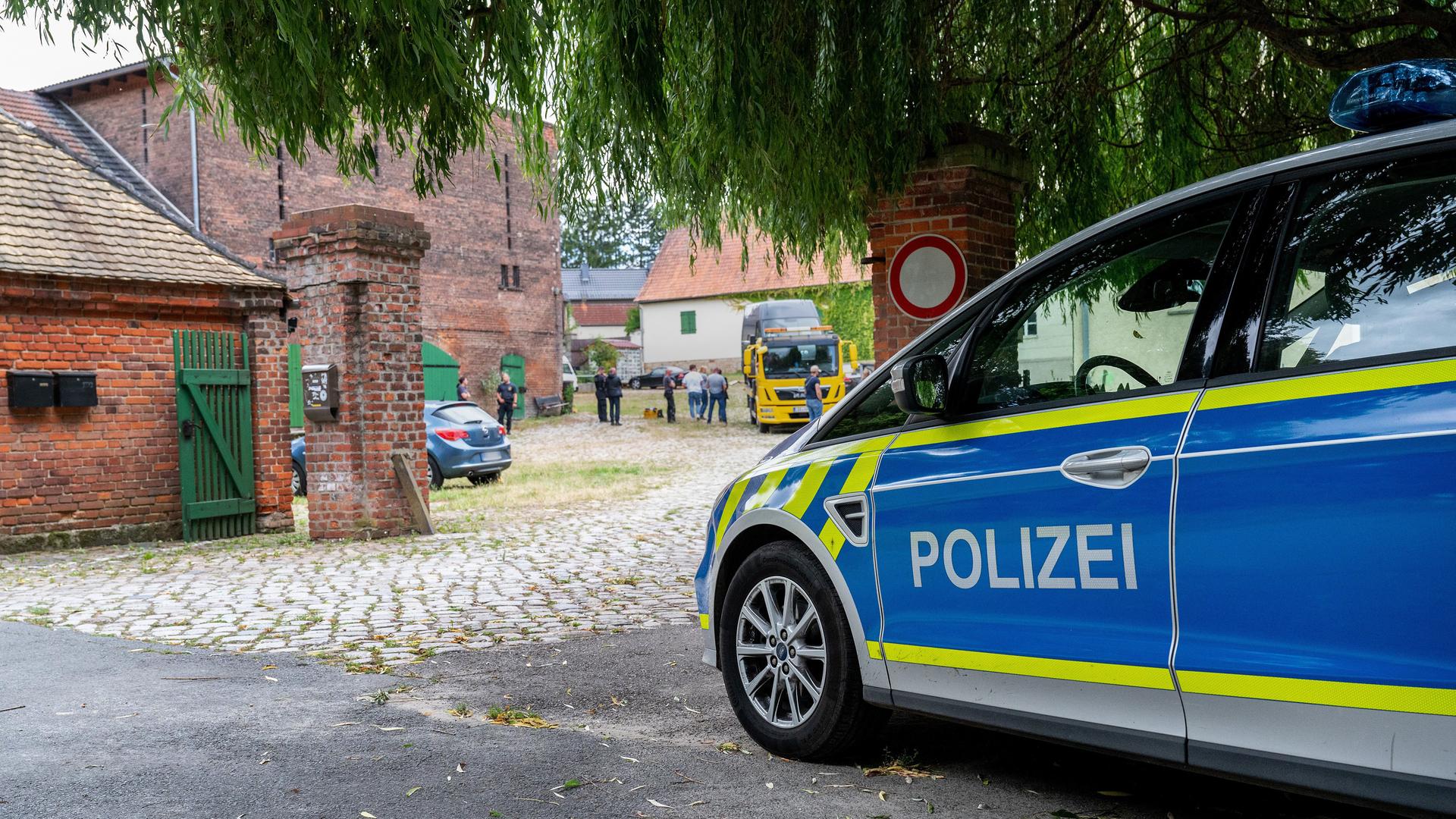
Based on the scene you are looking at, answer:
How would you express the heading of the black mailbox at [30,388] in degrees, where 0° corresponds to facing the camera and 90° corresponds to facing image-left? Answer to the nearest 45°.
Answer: approximately 0°

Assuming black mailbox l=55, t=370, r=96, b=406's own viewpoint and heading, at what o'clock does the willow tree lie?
The willow tree is roughly at 11 o'clock from the black mailbox.

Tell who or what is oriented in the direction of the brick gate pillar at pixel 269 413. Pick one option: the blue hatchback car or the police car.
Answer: the police car

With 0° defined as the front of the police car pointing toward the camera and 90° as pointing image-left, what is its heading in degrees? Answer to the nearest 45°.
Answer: approximately 135°

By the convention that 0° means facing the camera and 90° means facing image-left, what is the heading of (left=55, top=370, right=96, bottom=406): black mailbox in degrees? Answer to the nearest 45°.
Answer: approximately 0°

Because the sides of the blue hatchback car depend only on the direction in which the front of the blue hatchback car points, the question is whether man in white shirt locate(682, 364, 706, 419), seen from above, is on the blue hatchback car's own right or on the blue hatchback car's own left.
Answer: on the blue hatchback car's own right

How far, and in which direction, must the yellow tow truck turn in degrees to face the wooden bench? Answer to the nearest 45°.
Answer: approximately 135° to its right

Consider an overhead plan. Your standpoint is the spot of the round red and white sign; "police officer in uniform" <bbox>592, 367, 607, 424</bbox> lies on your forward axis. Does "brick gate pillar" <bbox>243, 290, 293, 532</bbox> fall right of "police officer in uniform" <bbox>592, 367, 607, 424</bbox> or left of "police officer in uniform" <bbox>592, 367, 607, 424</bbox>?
left

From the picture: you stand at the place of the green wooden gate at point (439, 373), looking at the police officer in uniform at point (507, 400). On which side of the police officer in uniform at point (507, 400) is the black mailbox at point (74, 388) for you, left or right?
right

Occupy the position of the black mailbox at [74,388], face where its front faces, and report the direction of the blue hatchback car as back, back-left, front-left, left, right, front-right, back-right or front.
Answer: back-left

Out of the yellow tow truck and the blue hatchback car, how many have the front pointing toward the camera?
1

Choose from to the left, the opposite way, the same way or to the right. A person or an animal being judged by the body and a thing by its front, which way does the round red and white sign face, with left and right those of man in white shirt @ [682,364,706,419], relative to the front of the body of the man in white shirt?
the opposite way
